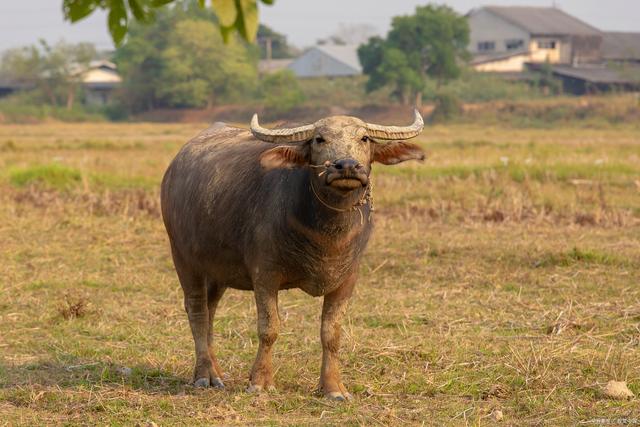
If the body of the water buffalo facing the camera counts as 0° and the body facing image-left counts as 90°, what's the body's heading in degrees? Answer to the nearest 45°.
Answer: approximately 315°

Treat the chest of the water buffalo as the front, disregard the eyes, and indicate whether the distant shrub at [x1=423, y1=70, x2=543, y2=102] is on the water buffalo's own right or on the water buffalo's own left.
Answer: on the water buffalo's own left

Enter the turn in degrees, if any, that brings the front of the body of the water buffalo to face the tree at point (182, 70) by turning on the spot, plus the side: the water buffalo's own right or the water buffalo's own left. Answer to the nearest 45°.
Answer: approximately 135° to the water buffalo's own left

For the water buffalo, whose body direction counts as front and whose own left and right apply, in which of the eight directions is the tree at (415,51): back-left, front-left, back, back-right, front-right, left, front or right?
back-left
